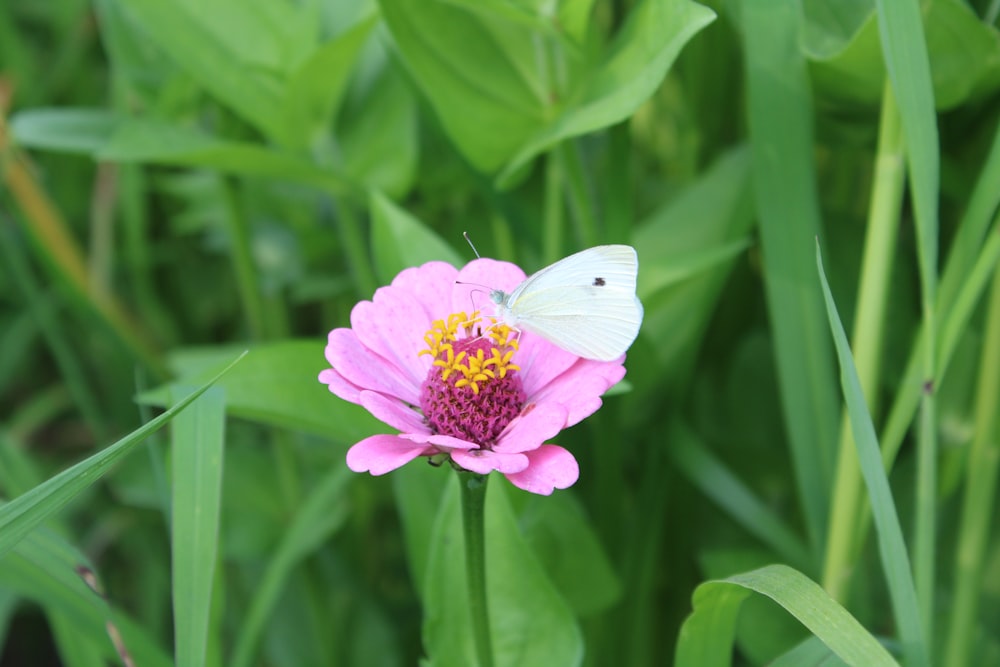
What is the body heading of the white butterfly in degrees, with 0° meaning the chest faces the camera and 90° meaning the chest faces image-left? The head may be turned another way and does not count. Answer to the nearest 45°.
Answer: approximately 90°
